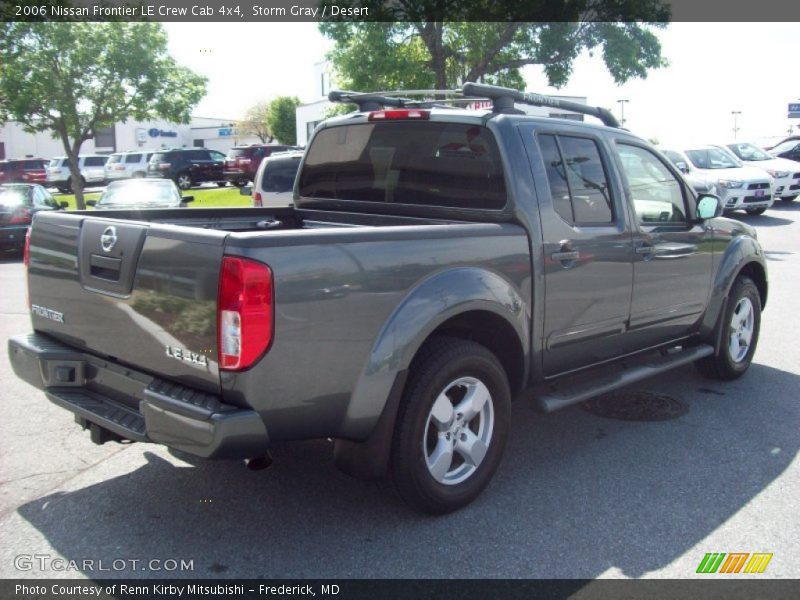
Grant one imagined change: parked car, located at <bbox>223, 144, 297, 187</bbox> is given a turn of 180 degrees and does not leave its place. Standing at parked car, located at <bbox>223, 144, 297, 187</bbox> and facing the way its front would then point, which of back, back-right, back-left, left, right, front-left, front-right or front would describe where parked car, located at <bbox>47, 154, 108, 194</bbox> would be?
right

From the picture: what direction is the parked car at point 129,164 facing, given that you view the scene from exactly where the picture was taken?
facing away from the viewer and to the right of the viewer

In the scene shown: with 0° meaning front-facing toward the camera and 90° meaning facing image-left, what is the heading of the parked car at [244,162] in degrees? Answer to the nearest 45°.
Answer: approximately 225°

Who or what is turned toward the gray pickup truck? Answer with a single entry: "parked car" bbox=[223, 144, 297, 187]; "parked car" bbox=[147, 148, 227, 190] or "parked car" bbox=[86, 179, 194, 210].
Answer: "parked car" bbox=[86, 179, 194, 210]

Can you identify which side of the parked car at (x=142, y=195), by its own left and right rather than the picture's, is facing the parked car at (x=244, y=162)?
back

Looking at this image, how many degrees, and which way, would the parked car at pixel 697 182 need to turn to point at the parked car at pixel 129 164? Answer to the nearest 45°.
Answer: approximately 180°

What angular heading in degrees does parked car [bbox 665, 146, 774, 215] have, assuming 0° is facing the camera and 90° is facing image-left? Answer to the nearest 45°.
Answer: approximately 315°

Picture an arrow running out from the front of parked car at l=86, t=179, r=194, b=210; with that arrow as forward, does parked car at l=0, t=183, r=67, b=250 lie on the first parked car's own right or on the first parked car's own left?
on the first parked car's own right

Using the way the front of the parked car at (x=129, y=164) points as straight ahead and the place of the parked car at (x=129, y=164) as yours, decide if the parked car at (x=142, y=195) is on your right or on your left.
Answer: on your right

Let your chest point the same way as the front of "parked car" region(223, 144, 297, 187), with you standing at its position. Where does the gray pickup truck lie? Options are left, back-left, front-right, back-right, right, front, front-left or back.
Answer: back-right
